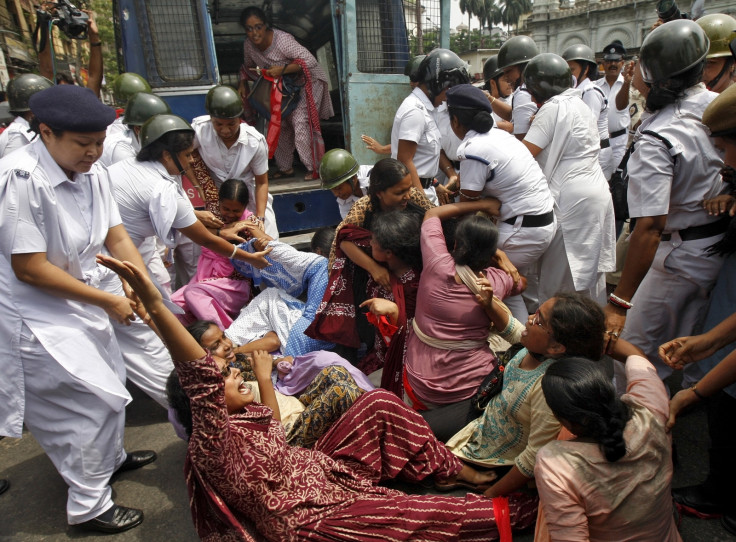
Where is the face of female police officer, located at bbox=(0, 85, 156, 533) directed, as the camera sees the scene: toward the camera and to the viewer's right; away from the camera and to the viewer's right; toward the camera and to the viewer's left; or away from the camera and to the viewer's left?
toward the camera and to the viewer's right

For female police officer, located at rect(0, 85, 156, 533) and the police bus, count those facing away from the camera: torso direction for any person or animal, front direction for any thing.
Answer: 1

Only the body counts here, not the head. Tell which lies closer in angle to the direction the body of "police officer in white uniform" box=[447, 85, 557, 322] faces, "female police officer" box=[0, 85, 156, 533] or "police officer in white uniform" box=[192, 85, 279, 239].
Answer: the police officer in white uniform

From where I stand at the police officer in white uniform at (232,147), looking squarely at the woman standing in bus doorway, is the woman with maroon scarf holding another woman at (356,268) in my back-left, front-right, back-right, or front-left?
back-right

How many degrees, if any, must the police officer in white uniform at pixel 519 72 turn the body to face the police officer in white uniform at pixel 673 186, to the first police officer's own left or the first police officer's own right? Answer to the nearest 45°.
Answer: approximately 90° to the first police officer's own left

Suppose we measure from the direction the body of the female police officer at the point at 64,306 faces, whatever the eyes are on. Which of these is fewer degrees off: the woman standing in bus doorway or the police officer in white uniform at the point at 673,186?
the police officer in white uniform

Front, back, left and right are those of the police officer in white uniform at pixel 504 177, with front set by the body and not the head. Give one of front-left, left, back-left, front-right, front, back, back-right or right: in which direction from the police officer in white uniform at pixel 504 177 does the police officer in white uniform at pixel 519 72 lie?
front-right

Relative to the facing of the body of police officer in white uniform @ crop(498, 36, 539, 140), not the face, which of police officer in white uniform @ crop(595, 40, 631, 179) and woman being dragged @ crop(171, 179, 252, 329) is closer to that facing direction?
the woman being dragged

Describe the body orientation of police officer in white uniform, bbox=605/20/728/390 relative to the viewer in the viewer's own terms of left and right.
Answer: facing away from the viewer and to the left of the viewer

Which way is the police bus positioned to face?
away from the camera

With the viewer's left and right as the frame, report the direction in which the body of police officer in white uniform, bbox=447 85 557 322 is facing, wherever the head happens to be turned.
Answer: facing away from the viewer and to the left of the viewer

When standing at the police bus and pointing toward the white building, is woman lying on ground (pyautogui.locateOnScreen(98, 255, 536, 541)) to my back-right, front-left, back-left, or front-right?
back-right

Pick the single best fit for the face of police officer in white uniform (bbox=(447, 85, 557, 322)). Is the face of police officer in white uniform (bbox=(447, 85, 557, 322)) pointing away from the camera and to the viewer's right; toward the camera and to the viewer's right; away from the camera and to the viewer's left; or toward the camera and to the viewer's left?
away from the camera and to the viewer's left

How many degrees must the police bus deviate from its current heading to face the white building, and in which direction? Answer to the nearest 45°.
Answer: approximately 45° to its right
